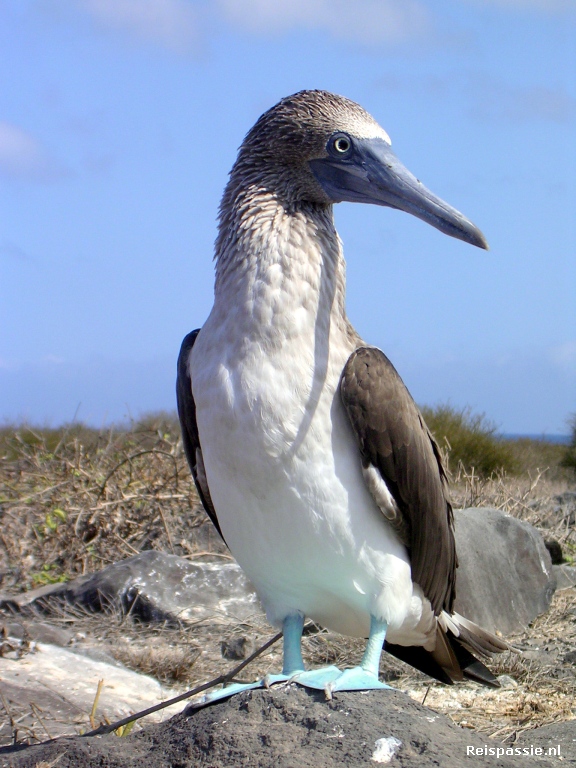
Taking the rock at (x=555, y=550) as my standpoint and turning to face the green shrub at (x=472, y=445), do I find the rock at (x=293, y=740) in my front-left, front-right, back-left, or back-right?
back-left

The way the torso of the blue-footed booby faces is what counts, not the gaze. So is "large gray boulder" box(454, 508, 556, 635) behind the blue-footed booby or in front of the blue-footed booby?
behind

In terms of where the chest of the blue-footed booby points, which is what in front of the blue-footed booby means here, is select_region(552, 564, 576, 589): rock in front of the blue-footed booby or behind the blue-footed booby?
behind

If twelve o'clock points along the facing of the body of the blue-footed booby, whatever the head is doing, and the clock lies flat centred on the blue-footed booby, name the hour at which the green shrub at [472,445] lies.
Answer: The green shrub is roughly at 5 o'clock from the blue-footed booby.

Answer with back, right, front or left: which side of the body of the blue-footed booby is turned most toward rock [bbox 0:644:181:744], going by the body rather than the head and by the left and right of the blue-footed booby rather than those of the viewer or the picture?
right

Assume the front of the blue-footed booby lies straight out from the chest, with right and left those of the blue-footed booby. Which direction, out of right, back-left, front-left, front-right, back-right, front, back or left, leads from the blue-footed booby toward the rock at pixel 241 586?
back-right

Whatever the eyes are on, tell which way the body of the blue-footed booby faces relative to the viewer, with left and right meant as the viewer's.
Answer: facing the viewer and to the left of the viewer

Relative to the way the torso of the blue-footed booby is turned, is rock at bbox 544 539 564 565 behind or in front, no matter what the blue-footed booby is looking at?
behind
